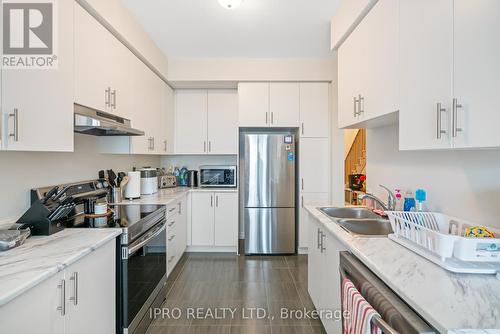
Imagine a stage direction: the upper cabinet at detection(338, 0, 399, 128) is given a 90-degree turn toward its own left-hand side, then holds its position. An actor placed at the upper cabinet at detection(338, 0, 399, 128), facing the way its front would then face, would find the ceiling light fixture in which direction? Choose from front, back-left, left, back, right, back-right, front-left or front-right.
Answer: back-right

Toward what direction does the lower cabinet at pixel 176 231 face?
to the viewer's right

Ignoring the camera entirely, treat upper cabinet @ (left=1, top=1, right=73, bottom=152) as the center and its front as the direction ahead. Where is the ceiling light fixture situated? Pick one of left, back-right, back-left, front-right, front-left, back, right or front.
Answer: front-left

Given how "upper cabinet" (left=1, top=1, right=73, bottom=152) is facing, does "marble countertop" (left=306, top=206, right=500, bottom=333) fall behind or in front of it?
in front

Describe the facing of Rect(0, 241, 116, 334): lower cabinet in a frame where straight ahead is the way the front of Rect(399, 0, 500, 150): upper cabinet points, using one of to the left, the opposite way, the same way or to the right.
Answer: the opposite way

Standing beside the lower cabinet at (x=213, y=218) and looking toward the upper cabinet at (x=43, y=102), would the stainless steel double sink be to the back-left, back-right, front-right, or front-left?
front-left

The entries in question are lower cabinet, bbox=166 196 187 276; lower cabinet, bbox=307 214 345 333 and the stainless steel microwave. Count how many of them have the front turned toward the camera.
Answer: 1

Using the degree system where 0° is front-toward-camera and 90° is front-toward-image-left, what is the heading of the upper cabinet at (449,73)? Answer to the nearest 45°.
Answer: approximately 45°

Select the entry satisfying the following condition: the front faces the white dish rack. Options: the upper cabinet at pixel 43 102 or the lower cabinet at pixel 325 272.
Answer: the upper cabinet

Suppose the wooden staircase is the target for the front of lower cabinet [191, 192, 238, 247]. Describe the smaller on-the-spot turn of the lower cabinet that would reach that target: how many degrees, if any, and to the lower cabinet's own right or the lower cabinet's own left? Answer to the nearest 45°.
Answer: approximately 135° to the lower cabinet's own left

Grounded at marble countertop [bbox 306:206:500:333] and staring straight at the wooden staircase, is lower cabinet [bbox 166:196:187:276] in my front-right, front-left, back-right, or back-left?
front-left

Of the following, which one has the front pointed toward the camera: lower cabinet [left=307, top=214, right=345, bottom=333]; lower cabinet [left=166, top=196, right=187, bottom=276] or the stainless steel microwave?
the stainless steel microwave

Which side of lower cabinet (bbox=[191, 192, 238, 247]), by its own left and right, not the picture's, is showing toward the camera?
front

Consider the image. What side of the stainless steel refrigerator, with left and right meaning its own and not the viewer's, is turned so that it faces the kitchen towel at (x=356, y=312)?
front

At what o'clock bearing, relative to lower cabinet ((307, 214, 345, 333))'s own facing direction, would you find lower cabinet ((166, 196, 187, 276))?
lower cabinet ((166, 196, 187, 276)) is roughly at 1 o'clock from lower cabinet ((307, 214, 345, 333)).

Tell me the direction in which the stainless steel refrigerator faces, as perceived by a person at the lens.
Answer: facing the viewer

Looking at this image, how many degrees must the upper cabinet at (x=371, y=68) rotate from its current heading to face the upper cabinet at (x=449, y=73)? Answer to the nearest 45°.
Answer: approximately 90° to its left

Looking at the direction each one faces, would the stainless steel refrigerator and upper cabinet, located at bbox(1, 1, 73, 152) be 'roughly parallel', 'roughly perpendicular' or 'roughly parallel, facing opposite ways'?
roughly perpendicular
